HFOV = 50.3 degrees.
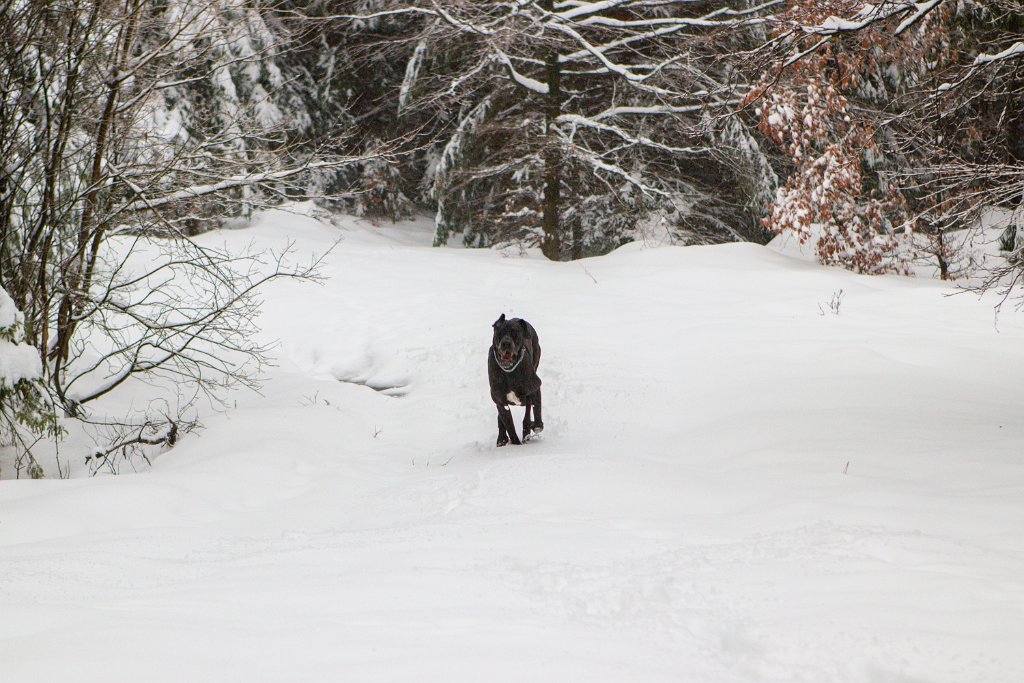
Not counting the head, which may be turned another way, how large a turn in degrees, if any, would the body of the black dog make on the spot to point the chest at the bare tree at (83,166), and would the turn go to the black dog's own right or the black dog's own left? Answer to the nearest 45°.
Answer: approximately 90° to the black dog's own right

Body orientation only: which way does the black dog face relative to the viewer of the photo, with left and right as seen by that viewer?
facing the viewer

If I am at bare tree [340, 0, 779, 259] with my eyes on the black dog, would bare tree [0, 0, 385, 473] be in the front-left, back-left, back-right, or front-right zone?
front-right

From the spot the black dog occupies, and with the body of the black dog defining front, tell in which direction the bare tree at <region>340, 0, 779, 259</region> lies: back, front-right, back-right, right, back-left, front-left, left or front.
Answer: back
